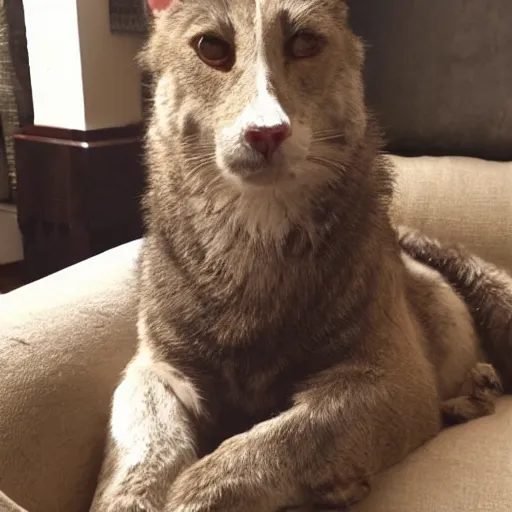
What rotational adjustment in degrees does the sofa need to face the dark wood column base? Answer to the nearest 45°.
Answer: approximately 135° to its right

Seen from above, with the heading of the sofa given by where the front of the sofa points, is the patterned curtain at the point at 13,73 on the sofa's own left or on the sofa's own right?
on the sofa's own right

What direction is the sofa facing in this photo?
toward the camera
